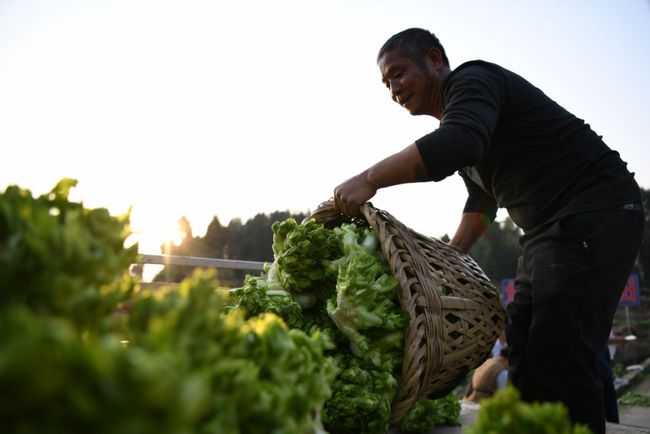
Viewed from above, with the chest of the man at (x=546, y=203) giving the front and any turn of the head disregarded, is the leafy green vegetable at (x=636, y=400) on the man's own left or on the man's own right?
on the man's own right

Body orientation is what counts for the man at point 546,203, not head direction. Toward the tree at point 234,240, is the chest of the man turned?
no

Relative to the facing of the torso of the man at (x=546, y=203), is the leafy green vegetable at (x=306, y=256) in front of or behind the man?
in front

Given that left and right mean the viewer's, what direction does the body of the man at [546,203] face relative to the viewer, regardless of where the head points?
facing to the left of the viewer

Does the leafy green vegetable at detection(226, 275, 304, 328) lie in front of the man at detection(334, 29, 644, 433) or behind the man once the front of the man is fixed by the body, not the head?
in front

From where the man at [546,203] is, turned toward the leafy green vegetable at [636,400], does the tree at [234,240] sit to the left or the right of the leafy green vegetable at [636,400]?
left

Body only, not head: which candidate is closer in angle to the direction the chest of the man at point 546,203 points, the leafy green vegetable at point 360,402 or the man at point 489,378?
the leafy green vegetable

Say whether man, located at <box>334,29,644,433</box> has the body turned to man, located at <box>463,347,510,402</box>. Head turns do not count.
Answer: no

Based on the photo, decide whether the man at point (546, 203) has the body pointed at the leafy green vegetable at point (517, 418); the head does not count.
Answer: no
